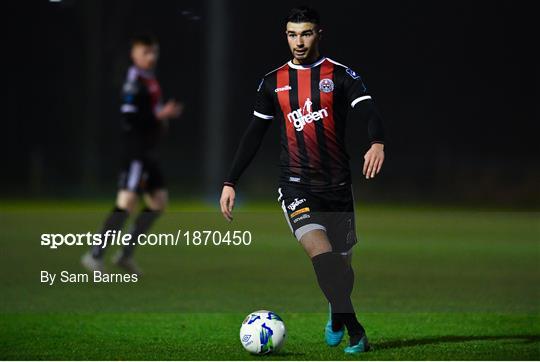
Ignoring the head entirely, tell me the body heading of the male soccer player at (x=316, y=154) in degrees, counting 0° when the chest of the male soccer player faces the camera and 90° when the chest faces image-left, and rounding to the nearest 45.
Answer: approximately 0°

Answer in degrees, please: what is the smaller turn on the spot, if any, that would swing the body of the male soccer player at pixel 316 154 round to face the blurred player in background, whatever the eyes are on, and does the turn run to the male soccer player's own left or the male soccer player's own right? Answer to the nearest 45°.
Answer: approximately 135° to the male soccer player's own right
